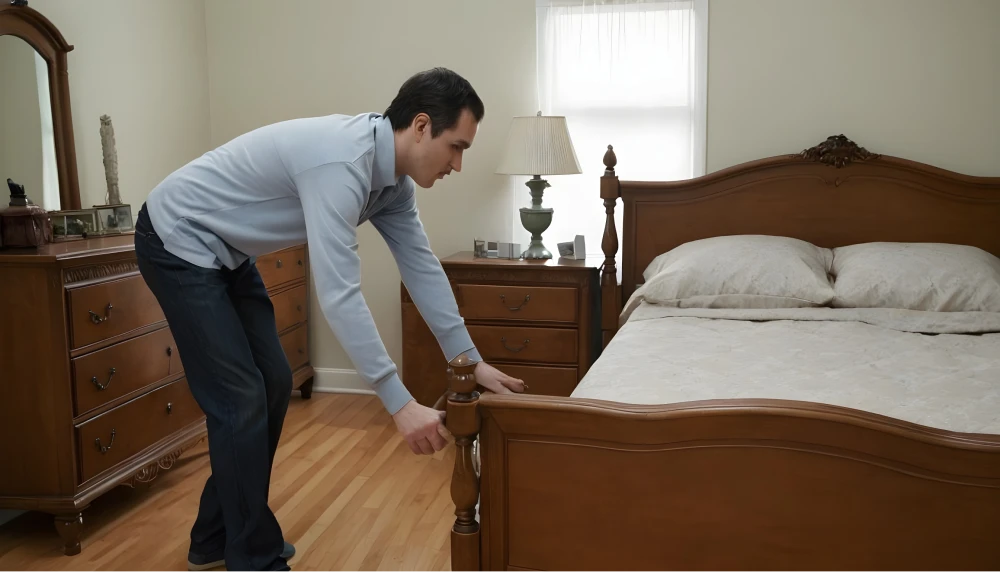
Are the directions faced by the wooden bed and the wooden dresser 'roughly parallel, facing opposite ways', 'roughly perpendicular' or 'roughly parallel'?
roughly perpendicular

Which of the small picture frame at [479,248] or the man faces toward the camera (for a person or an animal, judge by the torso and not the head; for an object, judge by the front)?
the small picture frame

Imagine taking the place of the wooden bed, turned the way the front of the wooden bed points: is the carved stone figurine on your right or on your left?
on your right

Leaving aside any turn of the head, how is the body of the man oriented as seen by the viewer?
to the viewer's right

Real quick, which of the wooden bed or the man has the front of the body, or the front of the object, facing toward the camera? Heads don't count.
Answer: the wooden bed

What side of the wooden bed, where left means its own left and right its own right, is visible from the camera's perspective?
front

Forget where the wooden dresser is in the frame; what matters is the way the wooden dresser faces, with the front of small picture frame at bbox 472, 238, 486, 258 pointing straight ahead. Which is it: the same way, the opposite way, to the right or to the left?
to the left

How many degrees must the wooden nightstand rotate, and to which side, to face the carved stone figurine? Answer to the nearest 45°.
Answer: approximately 90° to its right

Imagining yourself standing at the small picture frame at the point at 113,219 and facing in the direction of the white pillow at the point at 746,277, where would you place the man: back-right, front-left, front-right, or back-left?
front-right

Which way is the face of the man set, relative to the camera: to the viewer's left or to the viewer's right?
to the viewer's right

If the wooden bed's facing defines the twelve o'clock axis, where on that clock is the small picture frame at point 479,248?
The small picture frame is roughly at 5 o'clock from the wooden bed.

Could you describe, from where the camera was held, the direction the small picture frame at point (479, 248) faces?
facing the viewer

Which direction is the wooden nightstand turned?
toward the camera

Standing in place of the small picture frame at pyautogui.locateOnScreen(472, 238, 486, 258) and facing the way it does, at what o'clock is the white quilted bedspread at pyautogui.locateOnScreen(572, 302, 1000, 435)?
The white quilted bedspread is roughly at 11 o'clock from the small picture frame.

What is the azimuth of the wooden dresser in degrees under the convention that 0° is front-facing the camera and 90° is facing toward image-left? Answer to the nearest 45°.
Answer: approximately 315°
